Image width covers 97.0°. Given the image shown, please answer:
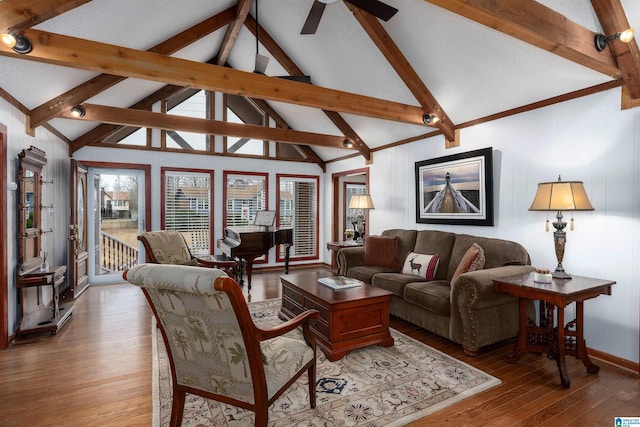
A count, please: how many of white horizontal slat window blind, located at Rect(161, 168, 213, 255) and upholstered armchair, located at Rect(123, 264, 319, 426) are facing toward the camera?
1

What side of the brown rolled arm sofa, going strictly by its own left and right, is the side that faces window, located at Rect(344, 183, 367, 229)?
right

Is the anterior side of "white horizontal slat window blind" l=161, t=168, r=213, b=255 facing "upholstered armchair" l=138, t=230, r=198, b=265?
yes

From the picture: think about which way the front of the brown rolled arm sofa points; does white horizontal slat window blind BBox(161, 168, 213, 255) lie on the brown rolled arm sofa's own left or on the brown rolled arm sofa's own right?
on the brown rolled arm sofa's own right

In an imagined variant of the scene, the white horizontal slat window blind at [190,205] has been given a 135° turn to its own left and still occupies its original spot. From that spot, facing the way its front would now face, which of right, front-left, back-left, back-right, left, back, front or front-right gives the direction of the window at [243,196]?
front-right

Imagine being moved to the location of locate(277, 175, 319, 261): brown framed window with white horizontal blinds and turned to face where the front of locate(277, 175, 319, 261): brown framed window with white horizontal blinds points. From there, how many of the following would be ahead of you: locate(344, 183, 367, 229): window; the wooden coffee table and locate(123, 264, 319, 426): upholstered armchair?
2

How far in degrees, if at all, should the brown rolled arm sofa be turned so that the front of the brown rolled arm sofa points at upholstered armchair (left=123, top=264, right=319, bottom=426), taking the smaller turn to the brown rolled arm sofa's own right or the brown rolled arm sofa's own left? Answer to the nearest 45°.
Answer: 0° — it already faces it

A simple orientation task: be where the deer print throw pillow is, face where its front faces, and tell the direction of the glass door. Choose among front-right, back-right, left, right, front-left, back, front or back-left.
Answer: front-right

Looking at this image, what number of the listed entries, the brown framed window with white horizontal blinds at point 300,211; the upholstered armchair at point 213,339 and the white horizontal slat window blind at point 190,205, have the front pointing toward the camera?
2
